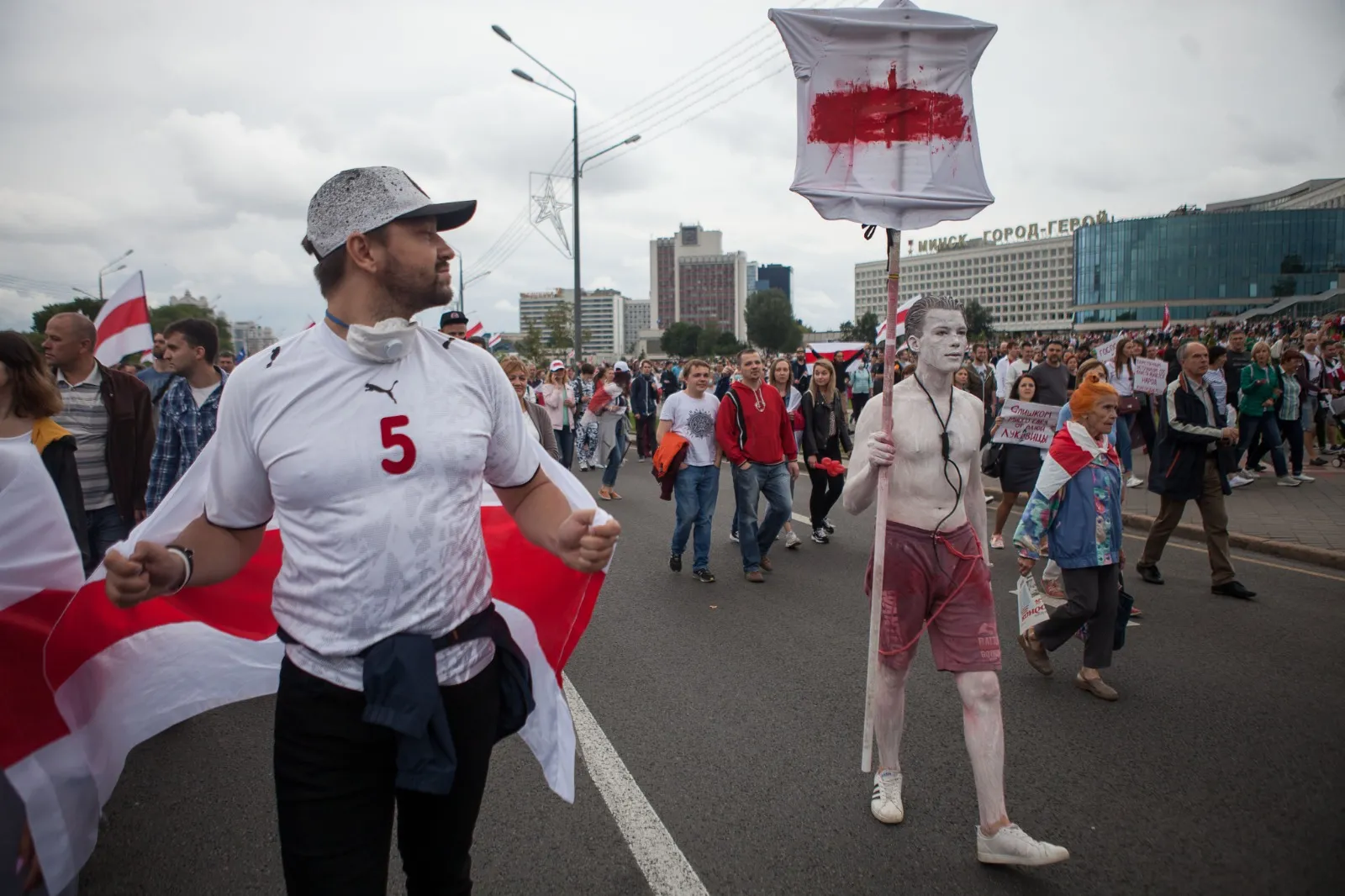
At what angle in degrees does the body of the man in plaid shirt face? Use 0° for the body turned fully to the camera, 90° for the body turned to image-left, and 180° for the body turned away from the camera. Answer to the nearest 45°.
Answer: approximately 45°

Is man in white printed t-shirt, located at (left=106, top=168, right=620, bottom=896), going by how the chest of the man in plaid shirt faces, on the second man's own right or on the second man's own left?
on the second man's own left

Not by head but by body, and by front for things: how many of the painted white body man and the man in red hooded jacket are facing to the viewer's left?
0

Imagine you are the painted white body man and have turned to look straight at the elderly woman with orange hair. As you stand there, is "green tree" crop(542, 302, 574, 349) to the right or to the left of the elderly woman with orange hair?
left

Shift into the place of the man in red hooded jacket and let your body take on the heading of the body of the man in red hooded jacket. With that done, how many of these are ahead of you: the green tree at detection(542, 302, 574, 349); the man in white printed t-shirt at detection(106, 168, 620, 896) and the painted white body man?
2

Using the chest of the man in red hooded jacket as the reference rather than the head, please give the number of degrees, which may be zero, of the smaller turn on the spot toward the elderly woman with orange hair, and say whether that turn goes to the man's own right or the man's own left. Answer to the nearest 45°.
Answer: approximately 45° to the man's own left

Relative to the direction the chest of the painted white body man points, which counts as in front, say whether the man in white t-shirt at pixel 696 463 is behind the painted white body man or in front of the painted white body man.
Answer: behind

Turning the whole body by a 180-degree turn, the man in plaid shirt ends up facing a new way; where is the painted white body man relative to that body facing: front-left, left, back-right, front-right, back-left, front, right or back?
right

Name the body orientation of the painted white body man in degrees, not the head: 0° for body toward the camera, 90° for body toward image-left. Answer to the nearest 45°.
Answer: approximately 315°
